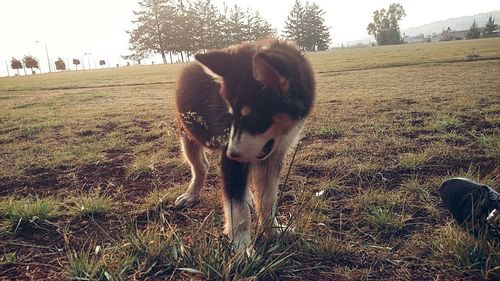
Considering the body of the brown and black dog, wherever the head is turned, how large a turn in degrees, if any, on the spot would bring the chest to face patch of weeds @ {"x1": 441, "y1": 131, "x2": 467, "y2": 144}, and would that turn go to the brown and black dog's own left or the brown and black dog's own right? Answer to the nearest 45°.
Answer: approximately 90° to the brown and black dog's own left

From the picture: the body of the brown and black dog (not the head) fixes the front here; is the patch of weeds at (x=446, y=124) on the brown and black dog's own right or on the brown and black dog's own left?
on the brown and black dog's own left

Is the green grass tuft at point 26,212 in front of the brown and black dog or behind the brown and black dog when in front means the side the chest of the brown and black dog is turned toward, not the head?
behind

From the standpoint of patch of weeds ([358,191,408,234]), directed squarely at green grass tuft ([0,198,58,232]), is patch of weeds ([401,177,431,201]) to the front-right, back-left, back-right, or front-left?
back-right

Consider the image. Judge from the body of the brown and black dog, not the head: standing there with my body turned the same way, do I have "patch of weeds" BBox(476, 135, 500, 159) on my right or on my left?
on my left

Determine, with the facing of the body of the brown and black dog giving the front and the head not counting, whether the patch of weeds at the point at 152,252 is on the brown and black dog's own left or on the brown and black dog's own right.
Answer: on the brown and black dog's own right

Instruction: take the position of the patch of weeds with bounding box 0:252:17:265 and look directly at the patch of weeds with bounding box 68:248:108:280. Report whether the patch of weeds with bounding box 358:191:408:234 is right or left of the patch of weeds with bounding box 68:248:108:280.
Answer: left

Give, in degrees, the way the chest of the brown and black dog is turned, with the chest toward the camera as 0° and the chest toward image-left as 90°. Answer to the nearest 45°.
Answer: approximately 315°

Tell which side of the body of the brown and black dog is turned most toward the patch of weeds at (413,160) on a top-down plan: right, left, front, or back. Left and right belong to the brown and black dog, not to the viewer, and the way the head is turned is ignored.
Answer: left

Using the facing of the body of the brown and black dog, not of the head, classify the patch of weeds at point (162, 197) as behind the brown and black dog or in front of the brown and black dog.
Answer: behind
